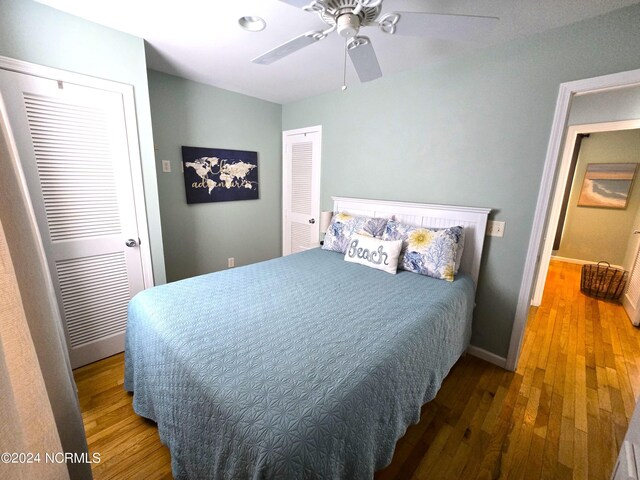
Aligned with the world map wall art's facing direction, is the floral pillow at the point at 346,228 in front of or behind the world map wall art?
in front

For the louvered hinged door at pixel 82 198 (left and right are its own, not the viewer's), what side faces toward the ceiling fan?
front

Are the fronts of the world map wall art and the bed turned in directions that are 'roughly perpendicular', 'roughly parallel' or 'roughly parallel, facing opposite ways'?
roughly perpendicular

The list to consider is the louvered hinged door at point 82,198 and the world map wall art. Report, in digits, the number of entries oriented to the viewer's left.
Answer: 0

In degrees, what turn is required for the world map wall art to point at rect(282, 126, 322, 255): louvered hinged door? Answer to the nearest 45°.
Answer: approximately 45° to its left

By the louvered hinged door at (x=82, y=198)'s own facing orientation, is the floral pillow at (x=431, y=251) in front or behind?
in front

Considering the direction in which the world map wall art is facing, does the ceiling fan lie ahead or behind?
ahead

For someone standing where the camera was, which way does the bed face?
facing the viewer and to the left of the viewer

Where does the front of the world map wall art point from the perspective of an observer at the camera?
facing the viewer and to the right of the viewer

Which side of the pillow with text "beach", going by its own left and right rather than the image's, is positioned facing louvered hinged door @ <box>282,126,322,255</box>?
right
